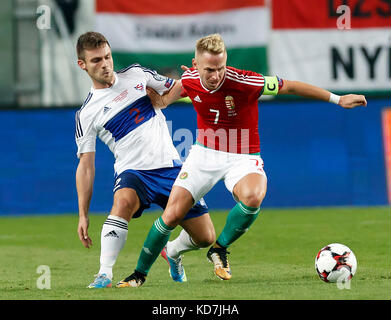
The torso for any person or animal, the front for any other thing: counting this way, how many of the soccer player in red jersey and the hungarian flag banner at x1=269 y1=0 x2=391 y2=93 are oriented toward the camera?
2

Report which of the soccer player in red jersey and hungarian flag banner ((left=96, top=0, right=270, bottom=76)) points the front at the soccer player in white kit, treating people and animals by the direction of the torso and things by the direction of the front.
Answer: the hungarian flag banner

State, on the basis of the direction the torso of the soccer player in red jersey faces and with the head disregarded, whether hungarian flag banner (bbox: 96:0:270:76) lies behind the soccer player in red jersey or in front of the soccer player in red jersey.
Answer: behind

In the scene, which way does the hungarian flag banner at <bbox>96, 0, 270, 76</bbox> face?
toward the camera

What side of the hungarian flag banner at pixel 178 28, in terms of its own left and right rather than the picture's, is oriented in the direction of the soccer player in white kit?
front

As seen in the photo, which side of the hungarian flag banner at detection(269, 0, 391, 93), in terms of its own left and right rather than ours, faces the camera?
front

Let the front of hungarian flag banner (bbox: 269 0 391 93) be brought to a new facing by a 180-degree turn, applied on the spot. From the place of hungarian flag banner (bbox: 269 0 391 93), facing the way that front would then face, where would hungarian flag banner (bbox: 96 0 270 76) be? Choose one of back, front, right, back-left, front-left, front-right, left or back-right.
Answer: left

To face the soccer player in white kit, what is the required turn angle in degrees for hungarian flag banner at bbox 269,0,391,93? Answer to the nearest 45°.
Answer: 0° — it already faces them

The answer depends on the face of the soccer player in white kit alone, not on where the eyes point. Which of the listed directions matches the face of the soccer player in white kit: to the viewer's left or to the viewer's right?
to the viewer's right

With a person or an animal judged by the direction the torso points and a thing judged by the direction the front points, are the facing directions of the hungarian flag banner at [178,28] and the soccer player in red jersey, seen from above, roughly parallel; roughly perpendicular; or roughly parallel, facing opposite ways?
roughly parallel

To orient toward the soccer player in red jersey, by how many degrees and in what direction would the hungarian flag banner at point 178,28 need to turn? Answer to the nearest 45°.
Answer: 0° — it already faces them

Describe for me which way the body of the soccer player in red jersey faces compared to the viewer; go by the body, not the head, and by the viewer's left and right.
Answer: facing the viewer

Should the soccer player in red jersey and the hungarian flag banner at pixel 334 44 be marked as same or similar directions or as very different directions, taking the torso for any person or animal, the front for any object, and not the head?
same or similar directions
